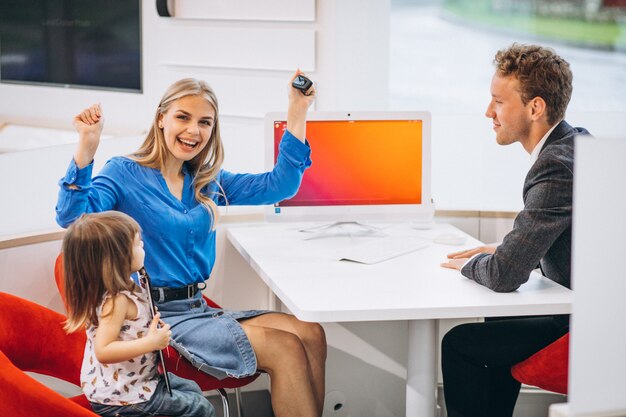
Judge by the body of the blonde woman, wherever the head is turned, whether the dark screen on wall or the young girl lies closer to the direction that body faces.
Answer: the young girl

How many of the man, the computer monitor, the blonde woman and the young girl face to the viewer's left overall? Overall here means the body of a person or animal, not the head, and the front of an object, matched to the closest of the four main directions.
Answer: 1

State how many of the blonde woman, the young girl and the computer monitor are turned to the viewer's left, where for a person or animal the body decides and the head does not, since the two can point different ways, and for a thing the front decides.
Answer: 0

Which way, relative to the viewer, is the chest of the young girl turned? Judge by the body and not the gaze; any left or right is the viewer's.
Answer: facing to the right of the viewer

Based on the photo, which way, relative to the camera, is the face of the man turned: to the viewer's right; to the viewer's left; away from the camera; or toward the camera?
to the viewer's left

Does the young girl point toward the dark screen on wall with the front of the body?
no

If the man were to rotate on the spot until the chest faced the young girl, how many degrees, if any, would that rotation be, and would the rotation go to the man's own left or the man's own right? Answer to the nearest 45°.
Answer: approximately 45° to the man's own left

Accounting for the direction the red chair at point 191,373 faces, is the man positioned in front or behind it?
in front

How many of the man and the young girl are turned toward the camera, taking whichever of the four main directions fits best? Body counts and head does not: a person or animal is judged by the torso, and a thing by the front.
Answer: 0

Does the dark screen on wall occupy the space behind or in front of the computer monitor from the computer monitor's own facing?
behind

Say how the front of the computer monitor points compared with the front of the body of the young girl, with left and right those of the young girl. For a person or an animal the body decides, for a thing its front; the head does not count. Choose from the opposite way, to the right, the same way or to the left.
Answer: to the right

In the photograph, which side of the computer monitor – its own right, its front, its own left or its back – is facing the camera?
front

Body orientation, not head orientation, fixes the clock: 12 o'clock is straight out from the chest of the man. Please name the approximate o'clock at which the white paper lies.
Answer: The white paper is roughly at 1 o'clock from the man.

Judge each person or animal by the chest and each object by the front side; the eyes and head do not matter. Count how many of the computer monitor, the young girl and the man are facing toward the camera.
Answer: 1

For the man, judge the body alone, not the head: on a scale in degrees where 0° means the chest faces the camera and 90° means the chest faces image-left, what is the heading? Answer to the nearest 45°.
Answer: approximately 90°

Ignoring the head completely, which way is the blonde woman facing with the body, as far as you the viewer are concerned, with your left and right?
facing the viewer and to the right of the viewer
